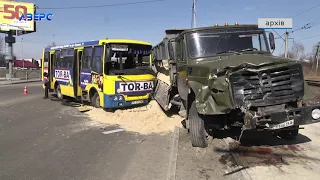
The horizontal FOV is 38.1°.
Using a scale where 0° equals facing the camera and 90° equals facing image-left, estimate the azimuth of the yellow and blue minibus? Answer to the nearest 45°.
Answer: approximately 315°
